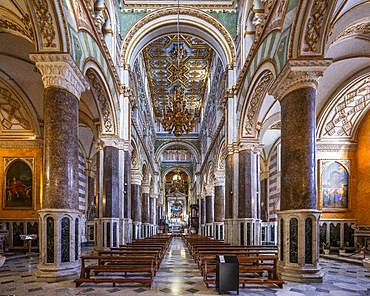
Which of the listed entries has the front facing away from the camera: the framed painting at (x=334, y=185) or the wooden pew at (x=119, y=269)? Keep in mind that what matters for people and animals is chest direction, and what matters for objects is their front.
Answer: the wooden pew

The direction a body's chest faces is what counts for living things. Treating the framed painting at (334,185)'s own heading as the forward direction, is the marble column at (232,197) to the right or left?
on its right

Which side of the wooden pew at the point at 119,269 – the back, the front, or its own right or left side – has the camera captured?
back
